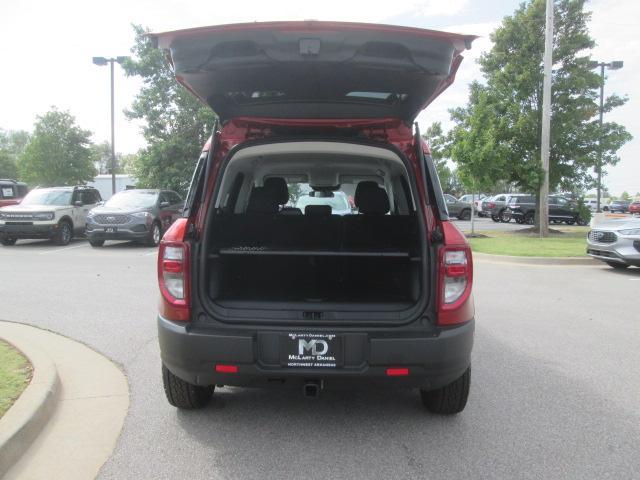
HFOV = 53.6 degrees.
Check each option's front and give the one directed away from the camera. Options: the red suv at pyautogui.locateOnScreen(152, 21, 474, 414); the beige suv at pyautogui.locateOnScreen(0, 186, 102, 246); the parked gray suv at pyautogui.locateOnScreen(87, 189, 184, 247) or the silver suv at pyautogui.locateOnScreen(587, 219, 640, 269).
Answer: the red suv

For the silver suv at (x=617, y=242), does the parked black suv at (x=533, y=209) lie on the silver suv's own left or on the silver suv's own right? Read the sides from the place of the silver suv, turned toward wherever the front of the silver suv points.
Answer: on the silver suv's own right

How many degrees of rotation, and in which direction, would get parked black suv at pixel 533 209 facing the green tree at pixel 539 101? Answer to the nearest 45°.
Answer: approximately 135° to its right

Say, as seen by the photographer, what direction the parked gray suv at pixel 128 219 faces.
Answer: facing the viewer and to the left of the viewer

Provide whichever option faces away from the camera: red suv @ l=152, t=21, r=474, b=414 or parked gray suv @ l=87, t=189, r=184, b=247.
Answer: the red suv

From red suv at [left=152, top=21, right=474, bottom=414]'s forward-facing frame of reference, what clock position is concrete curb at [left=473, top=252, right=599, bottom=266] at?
The concrete curb is roughly at 1 o'clock from the red suv.

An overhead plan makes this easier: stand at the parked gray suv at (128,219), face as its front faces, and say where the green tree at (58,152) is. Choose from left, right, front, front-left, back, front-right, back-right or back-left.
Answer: back-right

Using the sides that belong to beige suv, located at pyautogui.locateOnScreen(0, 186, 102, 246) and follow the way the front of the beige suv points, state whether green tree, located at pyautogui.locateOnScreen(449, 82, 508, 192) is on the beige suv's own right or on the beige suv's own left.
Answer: on the beige suv's own left

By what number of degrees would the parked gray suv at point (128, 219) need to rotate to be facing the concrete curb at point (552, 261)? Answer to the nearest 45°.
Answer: approximately 90° to its left

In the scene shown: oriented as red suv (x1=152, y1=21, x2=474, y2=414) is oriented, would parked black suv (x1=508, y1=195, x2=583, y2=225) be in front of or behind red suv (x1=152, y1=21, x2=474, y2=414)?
in front

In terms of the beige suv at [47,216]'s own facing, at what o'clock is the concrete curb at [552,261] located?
The concrete curb is roughly at 9 o'clock from the beige suv.

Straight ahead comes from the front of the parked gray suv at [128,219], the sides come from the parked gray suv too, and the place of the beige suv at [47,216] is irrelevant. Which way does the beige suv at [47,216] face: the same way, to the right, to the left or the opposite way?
the same way

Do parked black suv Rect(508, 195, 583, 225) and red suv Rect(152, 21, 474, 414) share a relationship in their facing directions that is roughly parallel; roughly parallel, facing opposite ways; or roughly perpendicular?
roughly perpendicular

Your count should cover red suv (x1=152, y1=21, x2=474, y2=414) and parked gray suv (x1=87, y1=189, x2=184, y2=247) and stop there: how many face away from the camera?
1

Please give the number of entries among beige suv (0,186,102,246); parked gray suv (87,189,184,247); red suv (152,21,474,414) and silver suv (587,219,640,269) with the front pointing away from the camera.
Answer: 1

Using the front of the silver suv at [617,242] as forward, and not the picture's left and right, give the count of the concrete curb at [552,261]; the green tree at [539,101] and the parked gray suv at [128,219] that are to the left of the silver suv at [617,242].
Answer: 0

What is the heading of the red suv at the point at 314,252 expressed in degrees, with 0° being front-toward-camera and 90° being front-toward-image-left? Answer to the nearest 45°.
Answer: approximately 180°

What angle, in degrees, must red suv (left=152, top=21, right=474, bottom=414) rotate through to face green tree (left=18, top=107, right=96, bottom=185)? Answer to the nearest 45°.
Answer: approximately 45° to its left
